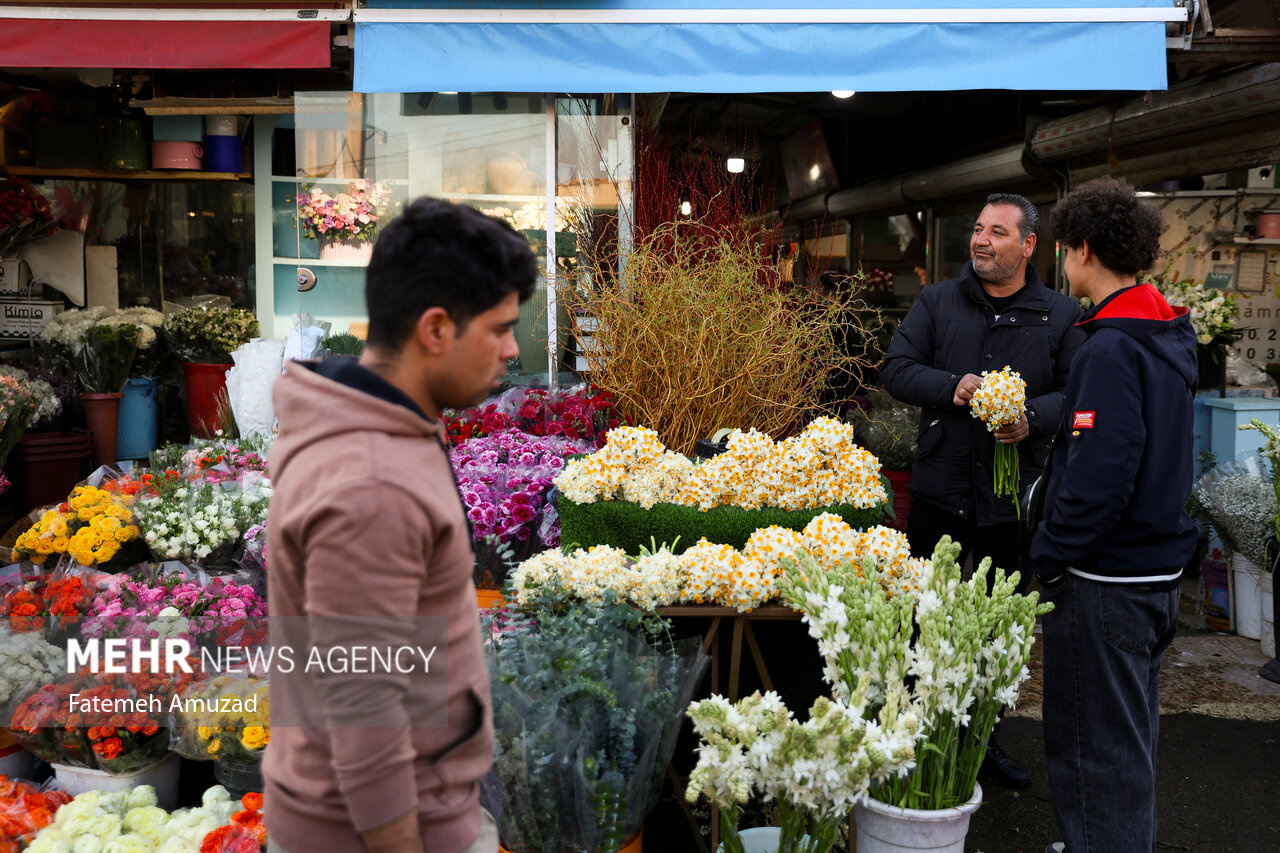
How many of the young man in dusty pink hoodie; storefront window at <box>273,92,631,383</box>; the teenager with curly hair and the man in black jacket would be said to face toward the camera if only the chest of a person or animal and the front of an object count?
2

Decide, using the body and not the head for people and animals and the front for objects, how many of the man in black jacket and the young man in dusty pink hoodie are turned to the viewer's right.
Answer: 1

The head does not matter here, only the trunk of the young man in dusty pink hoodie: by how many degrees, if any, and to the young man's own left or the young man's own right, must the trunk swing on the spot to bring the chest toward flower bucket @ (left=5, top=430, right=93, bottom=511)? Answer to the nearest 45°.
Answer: approximately 90° to the young man's own left

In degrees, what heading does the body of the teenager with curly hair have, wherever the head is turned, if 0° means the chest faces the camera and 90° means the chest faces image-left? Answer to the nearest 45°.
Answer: approximately 135°

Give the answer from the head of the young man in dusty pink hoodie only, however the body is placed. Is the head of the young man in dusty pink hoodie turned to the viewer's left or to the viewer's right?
to the viewer's right

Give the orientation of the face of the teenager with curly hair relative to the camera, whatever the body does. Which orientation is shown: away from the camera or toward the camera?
away from the camera

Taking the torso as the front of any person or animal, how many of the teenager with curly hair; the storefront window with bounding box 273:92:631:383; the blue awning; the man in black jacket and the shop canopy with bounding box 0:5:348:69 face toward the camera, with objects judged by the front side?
4

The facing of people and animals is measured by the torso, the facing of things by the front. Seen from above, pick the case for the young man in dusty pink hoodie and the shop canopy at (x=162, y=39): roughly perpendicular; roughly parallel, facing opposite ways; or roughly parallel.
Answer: roughly perpendicular

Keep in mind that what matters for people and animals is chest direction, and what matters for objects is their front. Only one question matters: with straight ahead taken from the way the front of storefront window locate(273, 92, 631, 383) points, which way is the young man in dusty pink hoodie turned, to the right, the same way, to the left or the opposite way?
to the left
